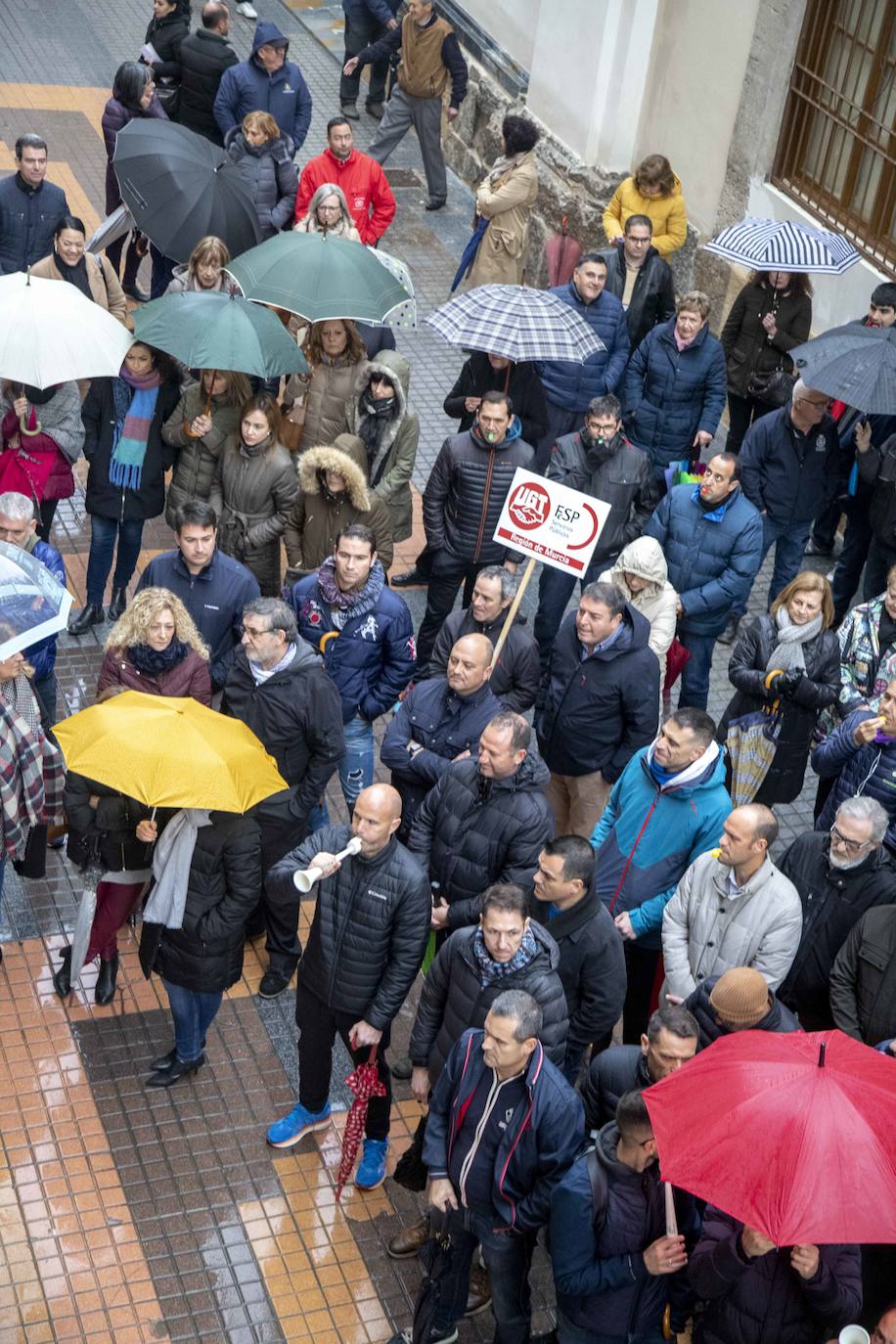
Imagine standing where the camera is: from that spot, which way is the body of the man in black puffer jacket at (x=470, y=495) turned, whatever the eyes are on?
toward the camera

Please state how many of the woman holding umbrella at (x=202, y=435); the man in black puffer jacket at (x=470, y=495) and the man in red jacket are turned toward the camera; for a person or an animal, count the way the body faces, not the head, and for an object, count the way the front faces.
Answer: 3

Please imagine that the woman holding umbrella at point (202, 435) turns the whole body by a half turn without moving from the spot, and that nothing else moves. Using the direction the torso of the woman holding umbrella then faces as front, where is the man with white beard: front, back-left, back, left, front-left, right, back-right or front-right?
back-right

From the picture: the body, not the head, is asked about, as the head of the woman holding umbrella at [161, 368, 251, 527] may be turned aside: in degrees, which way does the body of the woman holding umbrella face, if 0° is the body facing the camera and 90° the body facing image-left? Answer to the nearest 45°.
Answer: approximately 0°

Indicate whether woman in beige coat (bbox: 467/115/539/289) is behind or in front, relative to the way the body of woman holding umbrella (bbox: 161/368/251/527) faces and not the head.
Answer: behind

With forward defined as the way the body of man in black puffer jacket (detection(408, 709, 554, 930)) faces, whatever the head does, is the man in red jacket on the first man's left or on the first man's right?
on the first man's right

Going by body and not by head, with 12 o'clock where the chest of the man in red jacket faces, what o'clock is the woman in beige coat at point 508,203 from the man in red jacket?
The woman in beige coat is roughly at 9 o'clock from the man in red jacket.

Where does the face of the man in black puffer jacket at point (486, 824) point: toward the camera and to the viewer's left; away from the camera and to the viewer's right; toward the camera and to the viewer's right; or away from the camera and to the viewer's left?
toward the camera and to the viewer's left

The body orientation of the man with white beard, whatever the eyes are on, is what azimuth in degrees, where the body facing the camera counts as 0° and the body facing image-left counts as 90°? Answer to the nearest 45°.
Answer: approximately 45°

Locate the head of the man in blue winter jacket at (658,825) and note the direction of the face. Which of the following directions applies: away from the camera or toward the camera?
toward the camera

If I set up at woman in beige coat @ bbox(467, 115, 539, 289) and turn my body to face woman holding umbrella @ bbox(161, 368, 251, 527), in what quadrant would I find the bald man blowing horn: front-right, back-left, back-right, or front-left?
front-left

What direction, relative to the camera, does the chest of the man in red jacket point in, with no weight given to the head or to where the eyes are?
toward the camera

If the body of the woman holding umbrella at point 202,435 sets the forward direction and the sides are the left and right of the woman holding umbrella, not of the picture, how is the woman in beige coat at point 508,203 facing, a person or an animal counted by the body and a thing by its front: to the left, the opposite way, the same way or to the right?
to the right

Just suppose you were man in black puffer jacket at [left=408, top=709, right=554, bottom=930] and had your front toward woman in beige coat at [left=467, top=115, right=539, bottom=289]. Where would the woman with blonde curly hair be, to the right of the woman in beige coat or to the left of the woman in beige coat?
left

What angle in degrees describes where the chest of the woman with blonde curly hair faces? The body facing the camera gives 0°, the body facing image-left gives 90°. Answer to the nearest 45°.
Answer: approximately 0°

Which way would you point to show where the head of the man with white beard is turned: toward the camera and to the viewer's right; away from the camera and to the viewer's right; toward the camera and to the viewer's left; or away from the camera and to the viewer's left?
toward the camera and to the viewer's left
